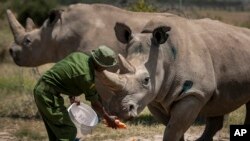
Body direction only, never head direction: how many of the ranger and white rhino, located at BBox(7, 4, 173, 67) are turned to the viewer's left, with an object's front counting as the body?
1

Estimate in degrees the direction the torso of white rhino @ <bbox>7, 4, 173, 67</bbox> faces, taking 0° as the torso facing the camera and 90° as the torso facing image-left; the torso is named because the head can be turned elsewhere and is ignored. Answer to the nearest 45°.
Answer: approximately 90°

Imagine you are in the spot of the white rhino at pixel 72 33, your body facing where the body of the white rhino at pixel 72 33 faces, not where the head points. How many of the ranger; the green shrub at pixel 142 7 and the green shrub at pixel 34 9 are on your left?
1

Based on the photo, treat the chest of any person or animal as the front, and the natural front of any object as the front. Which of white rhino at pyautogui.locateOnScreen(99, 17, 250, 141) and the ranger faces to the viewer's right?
the ranger

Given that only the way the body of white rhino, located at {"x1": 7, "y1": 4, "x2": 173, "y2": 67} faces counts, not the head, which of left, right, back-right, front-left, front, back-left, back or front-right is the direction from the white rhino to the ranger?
left

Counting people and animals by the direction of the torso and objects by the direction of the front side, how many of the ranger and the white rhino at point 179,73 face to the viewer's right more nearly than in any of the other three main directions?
1

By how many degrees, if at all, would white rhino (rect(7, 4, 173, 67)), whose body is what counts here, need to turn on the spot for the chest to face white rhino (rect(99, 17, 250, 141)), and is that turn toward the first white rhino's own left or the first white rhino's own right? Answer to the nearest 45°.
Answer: approximately 135° to the first white rhino's own left

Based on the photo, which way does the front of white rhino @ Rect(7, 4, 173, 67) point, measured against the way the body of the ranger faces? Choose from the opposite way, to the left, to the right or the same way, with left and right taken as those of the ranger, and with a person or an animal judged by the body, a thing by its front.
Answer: the opposite way

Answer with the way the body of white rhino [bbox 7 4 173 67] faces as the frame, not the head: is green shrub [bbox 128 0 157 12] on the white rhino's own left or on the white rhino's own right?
on the white rhino's own right

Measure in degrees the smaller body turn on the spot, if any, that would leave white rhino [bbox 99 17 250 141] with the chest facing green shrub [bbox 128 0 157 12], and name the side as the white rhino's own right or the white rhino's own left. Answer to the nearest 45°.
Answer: approximately 135° to the white rhino's own right

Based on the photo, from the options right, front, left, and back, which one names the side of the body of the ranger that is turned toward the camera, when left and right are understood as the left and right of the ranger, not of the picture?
right

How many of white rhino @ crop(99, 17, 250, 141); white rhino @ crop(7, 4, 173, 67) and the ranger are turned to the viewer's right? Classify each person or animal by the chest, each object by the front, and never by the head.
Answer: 1

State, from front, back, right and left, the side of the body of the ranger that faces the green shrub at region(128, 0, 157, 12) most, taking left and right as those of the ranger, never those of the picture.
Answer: left
